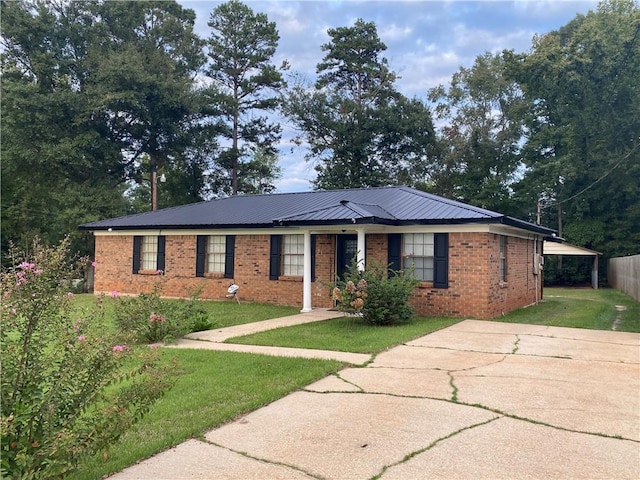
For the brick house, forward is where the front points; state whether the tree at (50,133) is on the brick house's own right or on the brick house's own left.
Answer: on the brick house's own right

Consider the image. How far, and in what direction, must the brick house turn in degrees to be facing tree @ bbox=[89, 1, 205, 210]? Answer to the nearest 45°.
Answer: approximately 90° to its right

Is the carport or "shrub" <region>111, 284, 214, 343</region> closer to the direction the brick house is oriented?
the shrub

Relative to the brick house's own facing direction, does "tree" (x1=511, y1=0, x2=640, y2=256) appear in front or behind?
behind

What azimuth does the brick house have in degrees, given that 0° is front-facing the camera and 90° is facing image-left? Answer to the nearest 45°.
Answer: approximately 45°

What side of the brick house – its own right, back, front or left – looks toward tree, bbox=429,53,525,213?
back

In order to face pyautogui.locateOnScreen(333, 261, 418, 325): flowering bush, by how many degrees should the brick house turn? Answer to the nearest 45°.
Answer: approximately 45° to its left

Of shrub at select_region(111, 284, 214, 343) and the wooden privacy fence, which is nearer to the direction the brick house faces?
the shrub

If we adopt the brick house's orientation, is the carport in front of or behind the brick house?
behind
